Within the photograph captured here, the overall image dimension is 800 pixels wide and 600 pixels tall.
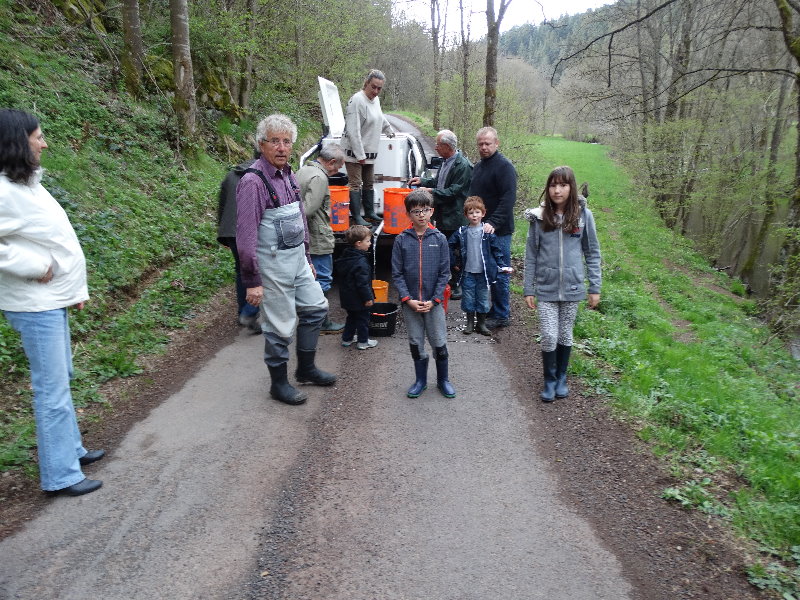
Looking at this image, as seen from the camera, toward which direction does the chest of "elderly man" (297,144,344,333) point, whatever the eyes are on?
to the viewer's right

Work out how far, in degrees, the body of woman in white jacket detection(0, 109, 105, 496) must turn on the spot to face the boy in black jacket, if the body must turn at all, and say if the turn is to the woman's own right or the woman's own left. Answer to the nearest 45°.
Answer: approximately 45° to the woman's own left

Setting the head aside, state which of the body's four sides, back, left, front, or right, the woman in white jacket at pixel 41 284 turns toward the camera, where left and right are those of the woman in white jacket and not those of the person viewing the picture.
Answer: right

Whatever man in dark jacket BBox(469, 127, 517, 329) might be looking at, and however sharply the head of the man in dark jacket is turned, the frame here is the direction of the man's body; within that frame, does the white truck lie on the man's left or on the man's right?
on the man's right

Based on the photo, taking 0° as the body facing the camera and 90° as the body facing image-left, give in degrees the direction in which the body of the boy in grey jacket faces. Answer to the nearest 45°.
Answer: approximately 0°

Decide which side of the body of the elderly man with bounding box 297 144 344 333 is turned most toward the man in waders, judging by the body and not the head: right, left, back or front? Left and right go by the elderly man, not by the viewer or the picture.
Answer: right

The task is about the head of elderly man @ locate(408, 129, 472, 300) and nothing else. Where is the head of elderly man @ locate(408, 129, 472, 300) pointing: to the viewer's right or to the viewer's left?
to the viewer's left

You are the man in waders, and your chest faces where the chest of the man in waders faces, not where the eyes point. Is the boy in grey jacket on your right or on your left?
on your left

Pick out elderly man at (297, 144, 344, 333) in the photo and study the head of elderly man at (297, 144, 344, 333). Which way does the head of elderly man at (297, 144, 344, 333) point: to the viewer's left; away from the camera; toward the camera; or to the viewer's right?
to the viewer's right
